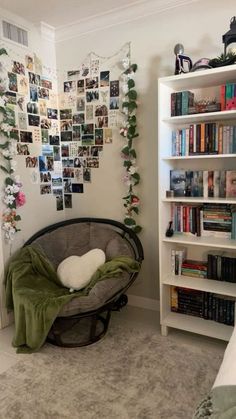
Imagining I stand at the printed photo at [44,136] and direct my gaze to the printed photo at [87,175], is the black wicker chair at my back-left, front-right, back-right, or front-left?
front-right

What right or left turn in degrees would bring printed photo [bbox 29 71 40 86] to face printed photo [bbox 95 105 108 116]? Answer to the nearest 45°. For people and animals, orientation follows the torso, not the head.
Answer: approximately 45° to its left

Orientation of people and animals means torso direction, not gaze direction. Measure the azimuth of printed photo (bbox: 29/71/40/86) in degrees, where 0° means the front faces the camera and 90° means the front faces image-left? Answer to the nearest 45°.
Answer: approximately 315°
